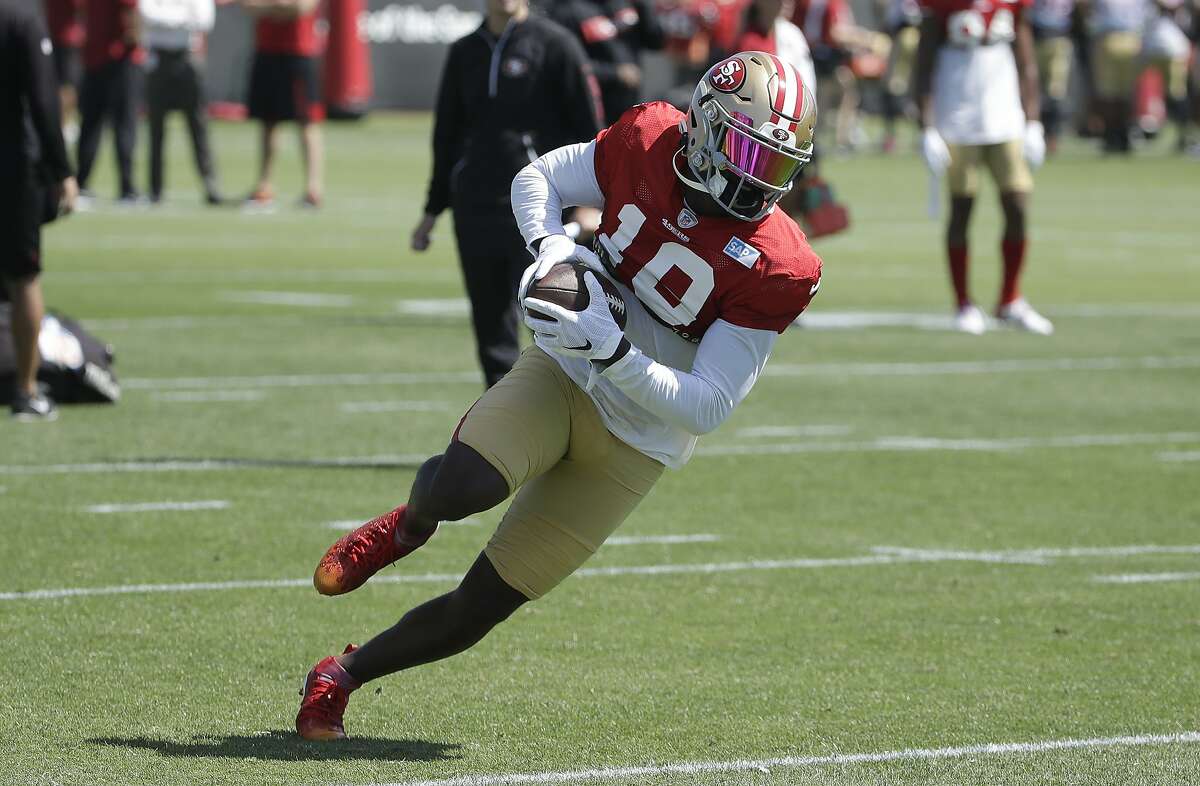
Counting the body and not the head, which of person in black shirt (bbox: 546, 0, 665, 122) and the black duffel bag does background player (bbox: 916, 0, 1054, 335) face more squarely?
the black duffel bag

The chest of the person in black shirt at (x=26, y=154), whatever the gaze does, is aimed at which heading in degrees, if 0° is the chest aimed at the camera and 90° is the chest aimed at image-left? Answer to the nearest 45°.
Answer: approximately 315°

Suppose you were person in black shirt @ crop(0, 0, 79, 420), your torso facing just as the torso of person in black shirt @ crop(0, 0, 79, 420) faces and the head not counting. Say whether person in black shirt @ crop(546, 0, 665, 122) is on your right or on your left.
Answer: on your left

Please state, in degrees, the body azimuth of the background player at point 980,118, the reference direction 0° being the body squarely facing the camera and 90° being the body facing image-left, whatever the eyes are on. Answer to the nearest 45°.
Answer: approximately 0°

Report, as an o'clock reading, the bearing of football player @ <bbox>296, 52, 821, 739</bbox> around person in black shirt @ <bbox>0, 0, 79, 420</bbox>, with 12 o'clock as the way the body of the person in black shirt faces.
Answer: The football player is roughly at 1 o'clock from the person in black shirt.
